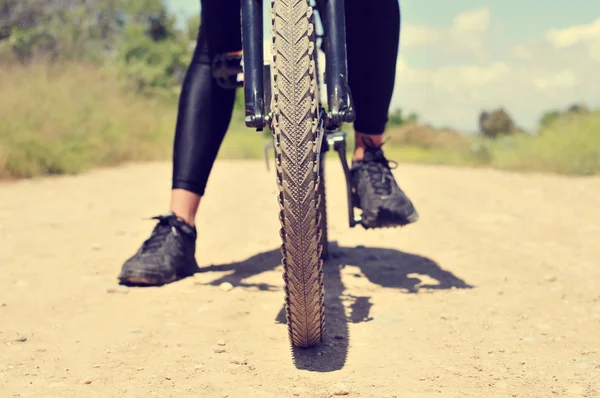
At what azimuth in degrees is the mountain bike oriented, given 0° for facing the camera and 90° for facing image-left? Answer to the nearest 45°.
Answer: approximately 0°

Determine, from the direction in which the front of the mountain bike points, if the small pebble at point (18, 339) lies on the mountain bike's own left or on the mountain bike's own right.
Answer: on the mountain bike's own right
